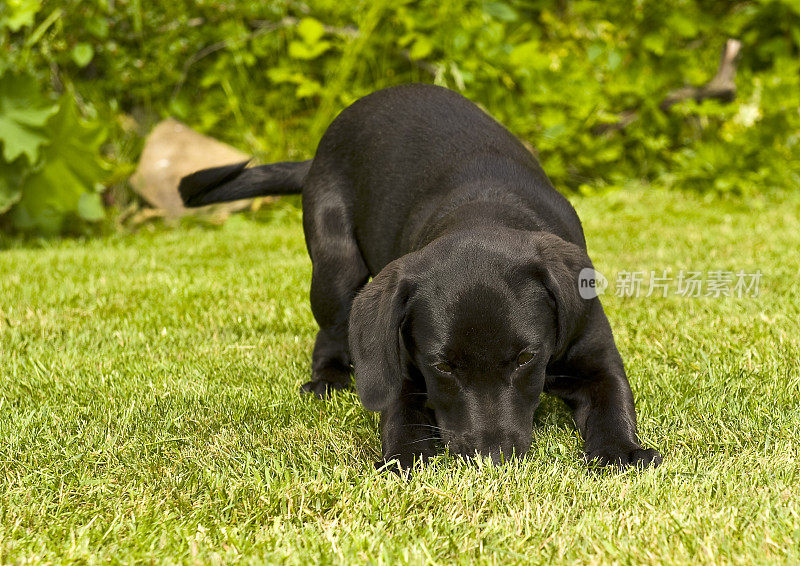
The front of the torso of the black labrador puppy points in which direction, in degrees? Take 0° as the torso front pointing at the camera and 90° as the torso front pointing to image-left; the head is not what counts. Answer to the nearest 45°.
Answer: approximately 315°
